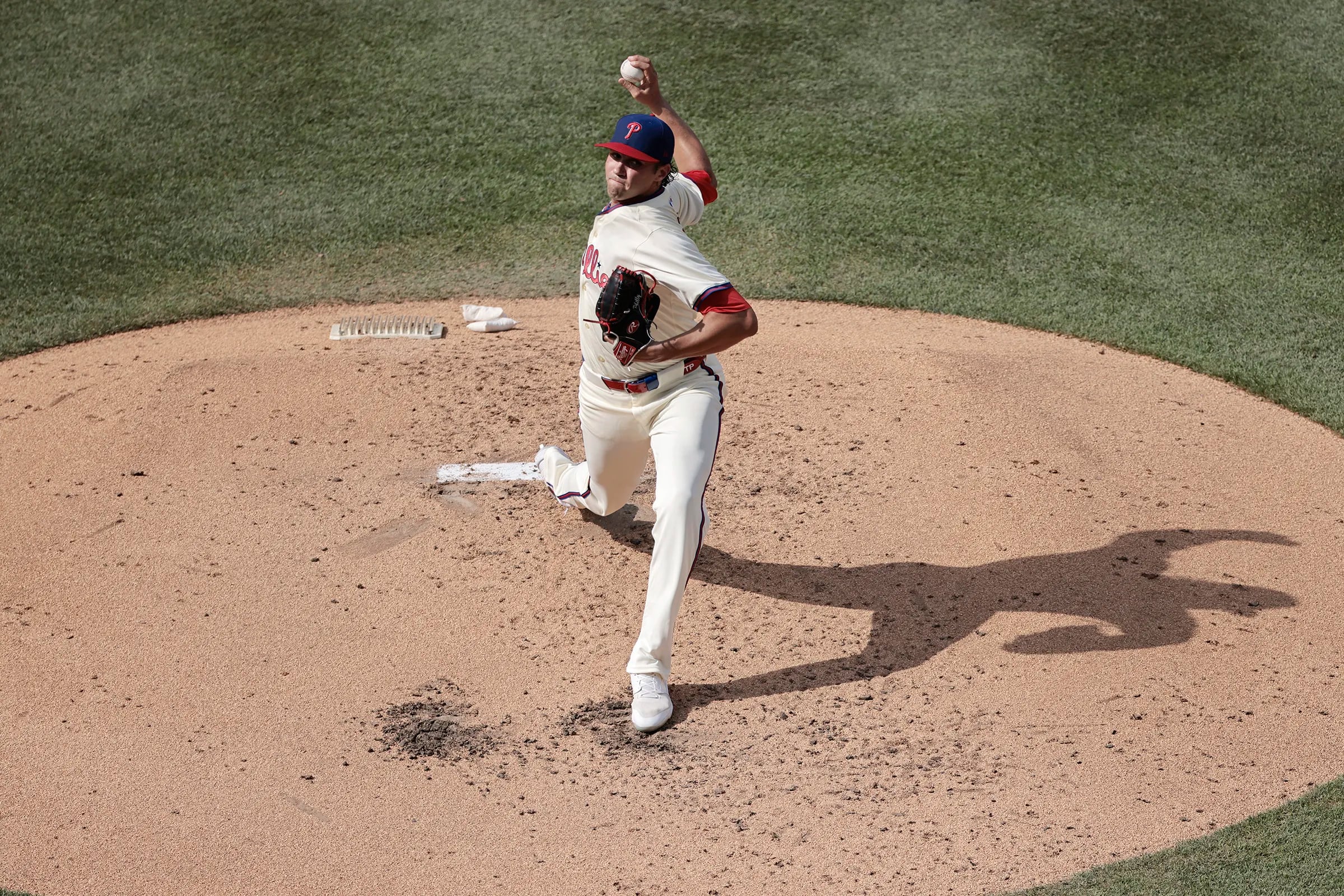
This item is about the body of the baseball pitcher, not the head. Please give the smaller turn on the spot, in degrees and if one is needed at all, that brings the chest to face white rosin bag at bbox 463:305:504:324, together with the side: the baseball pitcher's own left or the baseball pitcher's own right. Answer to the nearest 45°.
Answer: approximately 135° to the baseball pitcher's own right

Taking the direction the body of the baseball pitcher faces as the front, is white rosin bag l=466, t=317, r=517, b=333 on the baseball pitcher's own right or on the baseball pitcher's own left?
on the baseball pitcher's own right

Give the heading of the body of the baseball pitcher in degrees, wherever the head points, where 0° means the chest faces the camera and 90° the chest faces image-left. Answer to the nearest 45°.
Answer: approximately 45°
